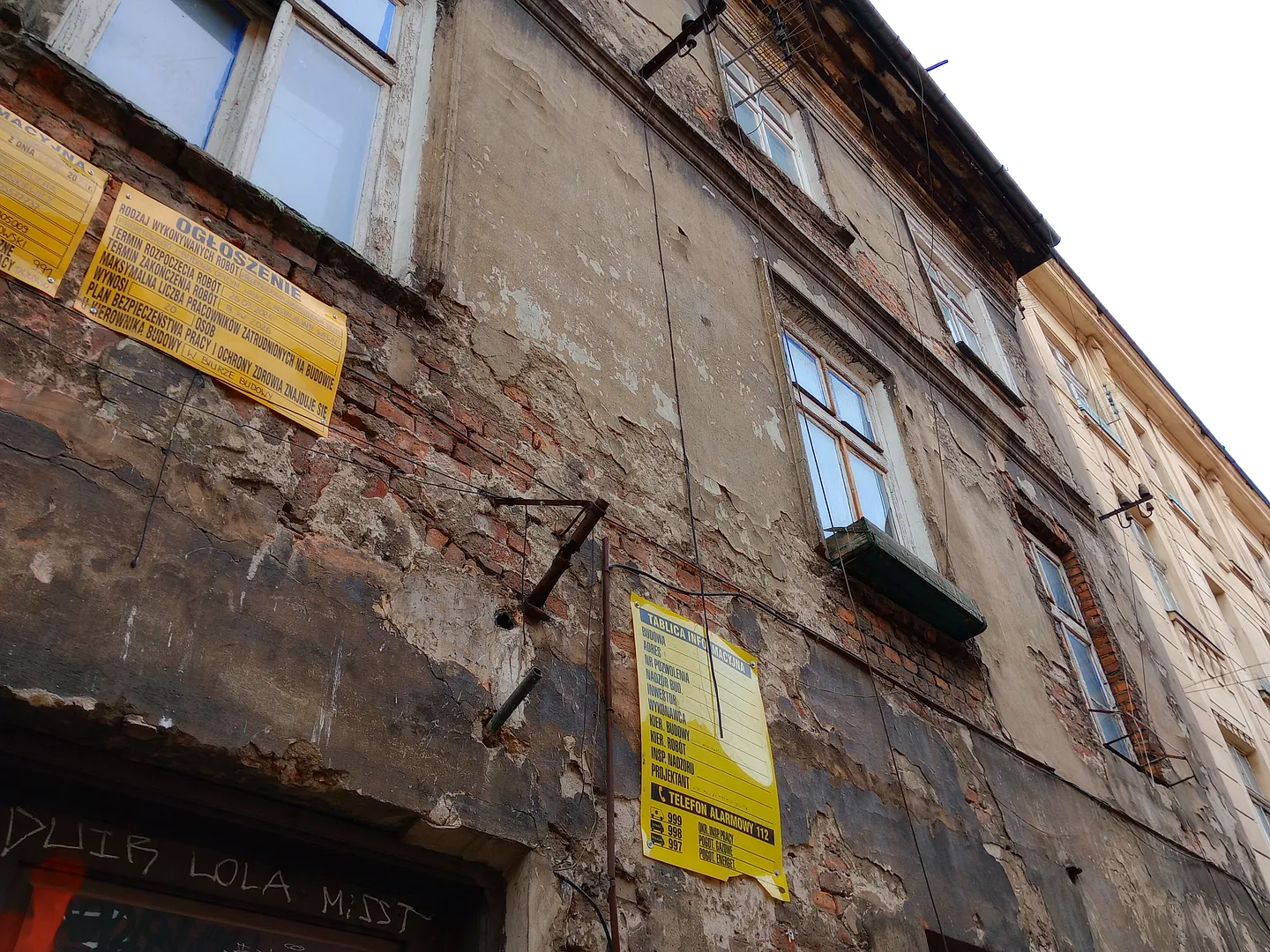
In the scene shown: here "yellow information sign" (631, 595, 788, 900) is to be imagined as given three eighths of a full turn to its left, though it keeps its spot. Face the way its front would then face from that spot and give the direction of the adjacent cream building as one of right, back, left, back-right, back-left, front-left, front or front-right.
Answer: front-right

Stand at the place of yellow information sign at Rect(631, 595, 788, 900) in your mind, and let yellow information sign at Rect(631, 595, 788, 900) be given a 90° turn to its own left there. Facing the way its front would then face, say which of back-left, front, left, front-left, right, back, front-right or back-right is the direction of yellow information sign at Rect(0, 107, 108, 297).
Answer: back

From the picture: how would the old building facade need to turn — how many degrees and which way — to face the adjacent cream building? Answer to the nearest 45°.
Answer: approximately 90° to its left

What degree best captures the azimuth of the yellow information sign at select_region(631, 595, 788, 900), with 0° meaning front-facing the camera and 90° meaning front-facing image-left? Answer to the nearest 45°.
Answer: approximately 315°

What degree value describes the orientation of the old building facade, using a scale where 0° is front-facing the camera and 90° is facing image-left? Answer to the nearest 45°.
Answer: approximately 315°

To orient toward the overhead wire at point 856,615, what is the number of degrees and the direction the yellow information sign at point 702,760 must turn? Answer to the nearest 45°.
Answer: approximately 90° to its left

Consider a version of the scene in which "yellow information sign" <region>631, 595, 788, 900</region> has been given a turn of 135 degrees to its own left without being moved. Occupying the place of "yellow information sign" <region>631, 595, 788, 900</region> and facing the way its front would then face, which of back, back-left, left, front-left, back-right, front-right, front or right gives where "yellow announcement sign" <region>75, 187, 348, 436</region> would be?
back-left
